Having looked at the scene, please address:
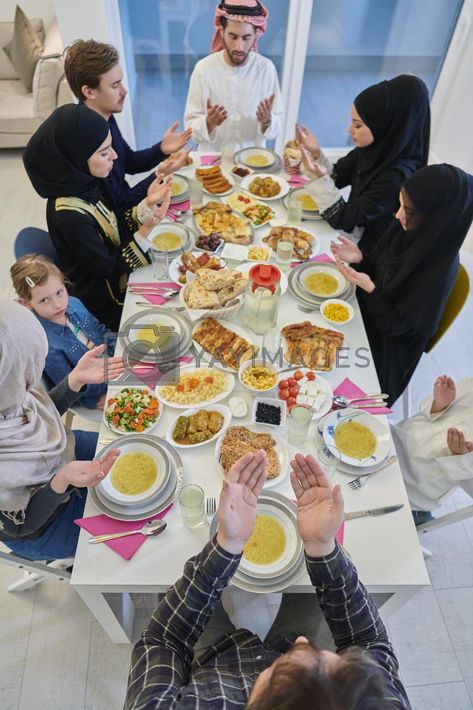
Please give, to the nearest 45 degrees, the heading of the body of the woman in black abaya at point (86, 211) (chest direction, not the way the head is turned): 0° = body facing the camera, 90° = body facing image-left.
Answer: approximately 270°

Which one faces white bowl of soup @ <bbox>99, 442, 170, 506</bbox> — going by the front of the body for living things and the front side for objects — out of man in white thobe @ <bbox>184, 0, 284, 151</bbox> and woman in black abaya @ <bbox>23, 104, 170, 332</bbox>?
the man in white thobe

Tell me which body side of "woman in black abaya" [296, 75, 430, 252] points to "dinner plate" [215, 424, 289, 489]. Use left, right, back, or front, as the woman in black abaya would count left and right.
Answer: left

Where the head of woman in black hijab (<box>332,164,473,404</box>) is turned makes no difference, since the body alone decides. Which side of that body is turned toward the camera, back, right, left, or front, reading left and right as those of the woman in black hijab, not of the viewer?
left

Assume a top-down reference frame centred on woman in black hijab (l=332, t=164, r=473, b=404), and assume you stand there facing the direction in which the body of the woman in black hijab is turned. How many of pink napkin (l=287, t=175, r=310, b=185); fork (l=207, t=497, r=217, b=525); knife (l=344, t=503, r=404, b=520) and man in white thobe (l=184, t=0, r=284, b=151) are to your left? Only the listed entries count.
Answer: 2

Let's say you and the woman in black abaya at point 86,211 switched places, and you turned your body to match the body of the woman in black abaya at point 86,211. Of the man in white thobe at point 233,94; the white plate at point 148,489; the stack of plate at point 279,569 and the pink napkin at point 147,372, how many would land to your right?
3

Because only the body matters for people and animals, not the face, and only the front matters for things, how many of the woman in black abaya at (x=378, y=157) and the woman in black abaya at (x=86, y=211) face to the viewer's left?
1

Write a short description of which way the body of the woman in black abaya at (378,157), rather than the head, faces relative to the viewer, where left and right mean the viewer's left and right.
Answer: facing to the left of the viewer

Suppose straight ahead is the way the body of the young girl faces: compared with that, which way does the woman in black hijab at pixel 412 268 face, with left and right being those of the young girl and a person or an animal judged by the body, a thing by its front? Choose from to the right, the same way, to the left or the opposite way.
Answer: the opposite way

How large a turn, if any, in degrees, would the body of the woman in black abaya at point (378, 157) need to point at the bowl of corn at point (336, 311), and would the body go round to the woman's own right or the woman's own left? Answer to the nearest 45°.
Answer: approximately 90° to the woman's own left

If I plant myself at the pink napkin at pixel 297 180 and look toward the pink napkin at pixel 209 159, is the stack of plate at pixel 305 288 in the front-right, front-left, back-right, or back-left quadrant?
back-left

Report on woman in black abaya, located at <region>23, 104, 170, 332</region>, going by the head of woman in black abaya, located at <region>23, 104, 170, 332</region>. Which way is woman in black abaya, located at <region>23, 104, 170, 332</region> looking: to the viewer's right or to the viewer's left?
to the viewer's right

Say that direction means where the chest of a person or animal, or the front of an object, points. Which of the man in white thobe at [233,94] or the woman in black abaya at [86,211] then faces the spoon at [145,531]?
the man in white thobe
